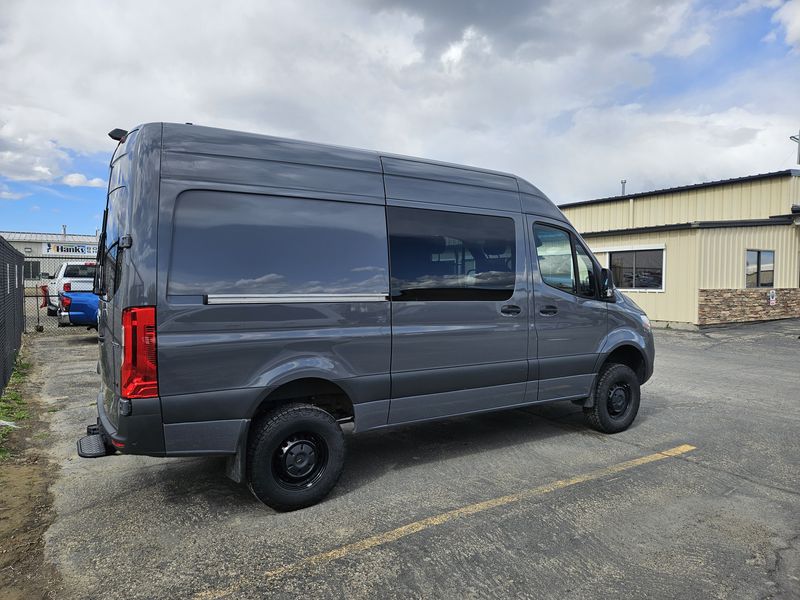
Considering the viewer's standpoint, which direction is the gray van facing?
facing away from the viewer and to the right of the viewer

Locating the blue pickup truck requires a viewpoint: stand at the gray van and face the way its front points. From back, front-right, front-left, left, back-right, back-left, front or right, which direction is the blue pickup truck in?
left

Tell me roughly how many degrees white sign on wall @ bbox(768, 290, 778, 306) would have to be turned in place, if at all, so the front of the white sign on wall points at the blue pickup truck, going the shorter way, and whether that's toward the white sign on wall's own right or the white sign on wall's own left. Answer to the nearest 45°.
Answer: approximately 45° to the white sign on wall's own right

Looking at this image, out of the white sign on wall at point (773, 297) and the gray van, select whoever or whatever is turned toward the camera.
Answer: the white sign on wall

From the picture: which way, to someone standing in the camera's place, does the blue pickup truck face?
facing away from the viewer and to the right of the viewer

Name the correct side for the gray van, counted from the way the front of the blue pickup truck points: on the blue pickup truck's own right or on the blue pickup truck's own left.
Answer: on the blue pickup truck's own right

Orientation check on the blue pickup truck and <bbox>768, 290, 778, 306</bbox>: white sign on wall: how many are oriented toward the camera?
1

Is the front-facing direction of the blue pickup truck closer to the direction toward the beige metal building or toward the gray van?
the beige metal building

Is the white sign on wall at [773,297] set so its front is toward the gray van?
yes

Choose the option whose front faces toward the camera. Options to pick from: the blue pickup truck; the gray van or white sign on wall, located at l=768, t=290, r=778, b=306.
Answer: the white sign on wall

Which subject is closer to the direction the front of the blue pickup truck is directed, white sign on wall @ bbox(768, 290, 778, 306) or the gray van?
the white sign on wall

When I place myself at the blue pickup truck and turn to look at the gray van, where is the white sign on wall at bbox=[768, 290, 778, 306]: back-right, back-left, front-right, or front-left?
front-left

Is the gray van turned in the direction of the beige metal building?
yes

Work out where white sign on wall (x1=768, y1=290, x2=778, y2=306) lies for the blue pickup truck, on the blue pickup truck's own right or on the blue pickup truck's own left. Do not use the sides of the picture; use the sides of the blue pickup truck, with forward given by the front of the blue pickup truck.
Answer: on the blue pickup truck's own right

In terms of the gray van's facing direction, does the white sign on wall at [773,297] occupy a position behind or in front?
in front

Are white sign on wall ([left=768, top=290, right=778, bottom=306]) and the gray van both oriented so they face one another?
yes

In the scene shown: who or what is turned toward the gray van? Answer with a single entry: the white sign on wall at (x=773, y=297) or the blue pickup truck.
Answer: the white sign on wall

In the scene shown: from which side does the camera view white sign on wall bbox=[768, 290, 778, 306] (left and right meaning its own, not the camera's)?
front

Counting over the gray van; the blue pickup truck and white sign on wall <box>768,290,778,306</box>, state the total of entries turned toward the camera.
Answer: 1
